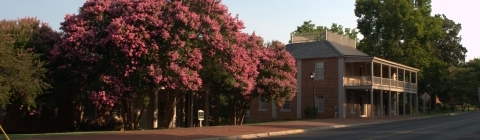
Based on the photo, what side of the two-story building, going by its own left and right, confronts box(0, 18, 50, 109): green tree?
right

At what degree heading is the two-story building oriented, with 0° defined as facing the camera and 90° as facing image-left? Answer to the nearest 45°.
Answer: approximately 315°

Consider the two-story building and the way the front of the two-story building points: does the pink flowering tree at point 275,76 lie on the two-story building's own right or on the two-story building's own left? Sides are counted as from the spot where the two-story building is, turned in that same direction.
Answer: on the two-story building's own right
